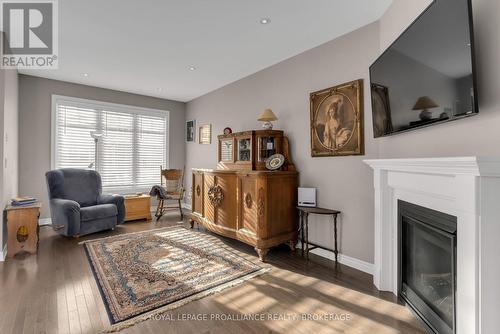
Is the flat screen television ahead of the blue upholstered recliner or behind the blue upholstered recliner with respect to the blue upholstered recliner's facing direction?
ahead

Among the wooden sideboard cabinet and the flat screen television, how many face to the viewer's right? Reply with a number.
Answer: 0

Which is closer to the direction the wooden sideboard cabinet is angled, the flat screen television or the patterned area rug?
the patterned area rug

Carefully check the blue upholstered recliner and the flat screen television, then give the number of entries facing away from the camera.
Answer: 0

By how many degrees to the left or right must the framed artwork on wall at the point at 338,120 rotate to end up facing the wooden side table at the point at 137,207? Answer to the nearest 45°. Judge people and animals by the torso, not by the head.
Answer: approximately 45° to its right

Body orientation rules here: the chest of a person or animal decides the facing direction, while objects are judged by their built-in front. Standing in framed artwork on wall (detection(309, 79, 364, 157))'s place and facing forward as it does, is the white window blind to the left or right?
on its right

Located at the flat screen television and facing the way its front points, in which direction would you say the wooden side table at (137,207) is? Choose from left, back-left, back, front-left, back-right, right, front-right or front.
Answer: front-right

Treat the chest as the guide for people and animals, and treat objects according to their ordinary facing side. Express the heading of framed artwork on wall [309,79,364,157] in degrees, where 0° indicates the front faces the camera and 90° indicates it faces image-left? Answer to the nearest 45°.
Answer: approximately 45°

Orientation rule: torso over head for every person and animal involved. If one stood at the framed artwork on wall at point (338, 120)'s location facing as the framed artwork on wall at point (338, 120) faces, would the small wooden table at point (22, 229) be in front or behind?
in front
